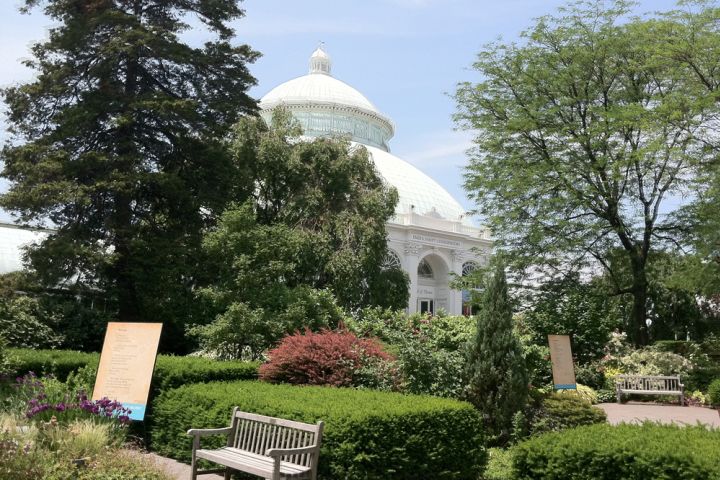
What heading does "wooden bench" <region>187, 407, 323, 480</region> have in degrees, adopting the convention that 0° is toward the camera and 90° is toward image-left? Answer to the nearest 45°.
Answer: approximately 45°

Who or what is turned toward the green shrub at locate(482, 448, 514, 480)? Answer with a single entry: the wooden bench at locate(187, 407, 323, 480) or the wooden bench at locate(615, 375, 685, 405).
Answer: the wooden bench at locate(615, 375, 685, 405)

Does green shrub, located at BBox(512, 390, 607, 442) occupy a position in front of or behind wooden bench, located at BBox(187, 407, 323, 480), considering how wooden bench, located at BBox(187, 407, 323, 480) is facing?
behind

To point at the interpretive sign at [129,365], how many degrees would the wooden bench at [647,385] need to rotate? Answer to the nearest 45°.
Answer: approximately 45° to its right

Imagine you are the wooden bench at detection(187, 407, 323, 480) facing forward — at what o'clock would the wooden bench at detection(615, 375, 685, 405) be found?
the wooden bench at detection(615, 375, 685, 405) is roughly at 6 o'clock from the wooden bench at detection(187, 407, 323, 480).

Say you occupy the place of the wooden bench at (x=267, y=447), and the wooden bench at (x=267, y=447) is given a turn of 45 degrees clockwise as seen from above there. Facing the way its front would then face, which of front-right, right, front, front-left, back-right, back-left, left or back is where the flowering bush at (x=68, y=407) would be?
front-right

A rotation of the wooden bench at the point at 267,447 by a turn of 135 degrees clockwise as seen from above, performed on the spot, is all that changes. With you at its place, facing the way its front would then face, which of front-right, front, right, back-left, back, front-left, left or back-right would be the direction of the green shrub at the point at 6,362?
front-left

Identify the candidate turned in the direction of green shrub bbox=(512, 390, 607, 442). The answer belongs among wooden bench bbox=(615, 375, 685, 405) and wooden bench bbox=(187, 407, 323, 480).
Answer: wooden bench bbox=(615, 375, 685, 405)
